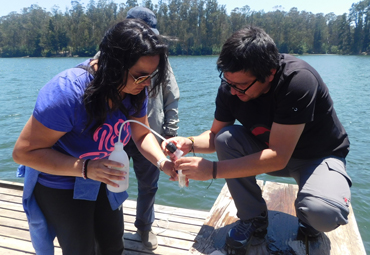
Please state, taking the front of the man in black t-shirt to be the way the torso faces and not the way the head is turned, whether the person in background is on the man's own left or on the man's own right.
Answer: on the man's own right

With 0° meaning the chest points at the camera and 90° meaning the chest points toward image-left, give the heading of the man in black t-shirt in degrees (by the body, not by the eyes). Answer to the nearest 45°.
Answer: approximately 45°
